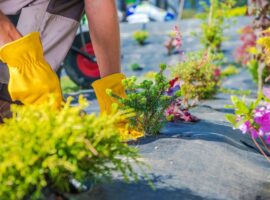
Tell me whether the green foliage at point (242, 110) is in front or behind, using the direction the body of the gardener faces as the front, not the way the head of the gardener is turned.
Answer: in front

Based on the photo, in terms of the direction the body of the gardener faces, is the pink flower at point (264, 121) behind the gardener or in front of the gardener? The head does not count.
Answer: in front

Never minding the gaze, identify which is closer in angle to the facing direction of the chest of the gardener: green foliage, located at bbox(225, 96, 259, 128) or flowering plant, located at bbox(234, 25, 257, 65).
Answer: the green foliage

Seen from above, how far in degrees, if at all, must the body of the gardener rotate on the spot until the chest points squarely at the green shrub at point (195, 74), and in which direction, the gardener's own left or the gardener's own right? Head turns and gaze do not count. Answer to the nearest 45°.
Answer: approximately 90° to the gardener's own left

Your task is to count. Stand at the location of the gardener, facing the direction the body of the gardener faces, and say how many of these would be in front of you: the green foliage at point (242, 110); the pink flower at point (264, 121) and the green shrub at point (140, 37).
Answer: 2

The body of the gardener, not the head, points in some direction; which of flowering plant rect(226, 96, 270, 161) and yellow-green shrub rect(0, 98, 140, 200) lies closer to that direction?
the yellow-green shrub

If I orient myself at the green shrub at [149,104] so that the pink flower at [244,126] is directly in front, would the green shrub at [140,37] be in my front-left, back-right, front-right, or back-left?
back-left

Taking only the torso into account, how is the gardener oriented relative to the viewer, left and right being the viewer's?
facing the viewer and to the right of the viewer
